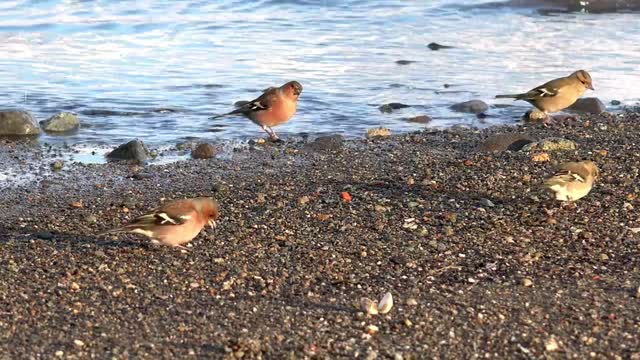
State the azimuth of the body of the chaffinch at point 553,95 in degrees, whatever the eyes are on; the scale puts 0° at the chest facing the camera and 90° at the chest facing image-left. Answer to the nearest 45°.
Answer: approximately 270°

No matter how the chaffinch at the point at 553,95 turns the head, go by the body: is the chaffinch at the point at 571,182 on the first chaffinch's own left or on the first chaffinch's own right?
on the first chaffinch's own right

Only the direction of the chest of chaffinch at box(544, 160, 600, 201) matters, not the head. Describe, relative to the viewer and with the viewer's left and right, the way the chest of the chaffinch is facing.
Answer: facing to the right of the viewer

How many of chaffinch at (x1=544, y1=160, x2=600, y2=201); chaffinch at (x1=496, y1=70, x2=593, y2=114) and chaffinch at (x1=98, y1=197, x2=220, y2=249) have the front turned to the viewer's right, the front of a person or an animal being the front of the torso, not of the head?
3

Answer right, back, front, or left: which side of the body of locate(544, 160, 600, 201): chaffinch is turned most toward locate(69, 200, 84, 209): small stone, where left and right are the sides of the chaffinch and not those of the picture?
back

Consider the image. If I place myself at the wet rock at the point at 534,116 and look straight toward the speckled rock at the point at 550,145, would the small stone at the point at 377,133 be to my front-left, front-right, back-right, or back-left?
front-right

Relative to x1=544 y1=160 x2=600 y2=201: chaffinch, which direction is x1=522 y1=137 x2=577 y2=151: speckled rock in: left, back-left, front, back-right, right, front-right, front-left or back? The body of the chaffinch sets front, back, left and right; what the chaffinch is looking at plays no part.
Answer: left

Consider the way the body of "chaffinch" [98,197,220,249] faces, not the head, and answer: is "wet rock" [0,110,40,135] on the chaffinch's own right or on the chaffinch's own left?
on the chaffinch's own left

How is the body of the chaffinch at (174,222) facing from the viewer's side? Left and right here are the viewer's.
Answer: facing to the right of the viewer

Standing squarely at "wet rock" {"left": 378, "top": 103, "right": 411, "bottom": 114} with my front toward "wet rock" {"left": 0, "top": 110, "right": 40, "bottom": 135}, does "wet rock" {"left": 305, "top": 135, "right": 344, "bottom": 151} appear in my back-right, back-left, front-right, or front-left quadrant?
front-left

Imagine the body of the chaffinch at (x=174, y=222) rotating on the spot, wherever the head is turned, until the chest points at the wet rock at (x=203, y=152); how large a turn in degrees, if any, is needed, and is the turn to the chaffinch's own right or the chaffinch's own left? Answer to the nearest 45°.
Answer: approximately 90° to the chaffinch's own left

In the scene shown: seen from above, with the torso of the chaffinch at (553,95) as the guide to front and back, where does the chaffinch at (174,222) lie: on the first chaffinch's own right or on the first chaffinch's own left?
on the first chaffinch's own right

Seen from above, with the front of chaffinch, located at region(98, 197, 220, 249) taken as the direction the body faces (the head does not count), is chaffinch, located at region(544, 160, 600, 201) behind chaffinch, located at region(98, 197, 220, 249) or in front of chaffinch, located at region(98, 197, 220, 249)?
in front

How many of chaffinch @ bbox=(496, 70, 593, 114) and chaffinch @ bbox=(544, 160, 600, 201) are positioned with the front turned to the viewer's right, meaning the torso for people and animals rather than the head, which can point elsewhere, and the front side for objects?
2

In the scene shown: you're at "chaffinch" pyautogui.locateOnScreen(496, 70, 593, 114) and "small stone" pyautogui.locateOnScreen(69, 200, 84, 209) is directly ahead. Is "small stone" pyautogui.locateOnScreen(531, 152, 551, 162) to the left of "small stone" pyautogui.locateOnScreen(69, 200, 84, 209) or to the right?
left

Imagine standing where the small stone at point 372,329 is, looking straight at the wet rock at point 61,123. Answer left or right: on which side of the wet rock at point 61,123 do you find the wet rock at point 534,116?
right

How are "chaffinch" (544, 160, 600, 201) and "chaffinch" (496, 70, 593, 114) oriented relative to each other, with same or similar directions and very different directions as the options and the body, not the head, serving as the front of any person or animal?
same or similar directions

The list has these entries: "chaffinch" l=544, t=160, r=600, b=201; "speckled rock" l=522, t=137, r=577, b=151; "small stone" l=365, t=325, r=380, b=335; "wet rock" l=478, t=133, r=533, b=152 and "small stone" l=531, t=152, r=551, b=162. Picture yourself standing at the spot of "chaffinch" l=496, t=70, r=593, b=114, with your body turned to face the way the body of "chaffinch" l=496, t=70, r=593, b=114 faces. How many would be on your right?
5

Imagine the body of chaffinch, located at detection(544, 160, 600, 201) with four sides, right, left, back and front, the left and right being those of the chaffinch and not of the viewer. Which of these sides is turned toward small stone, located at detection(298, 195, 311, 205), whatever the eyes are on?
back

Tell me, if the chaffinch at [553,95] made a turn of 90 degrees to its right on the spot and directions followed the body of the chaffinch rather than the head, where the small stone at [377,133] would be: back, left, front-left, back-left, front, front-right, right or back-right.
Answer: front-right
